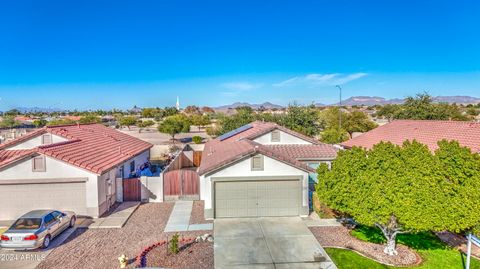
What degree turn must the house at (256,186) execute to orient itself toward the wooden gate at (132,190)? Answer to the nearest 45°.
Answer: approximately 90° to its right

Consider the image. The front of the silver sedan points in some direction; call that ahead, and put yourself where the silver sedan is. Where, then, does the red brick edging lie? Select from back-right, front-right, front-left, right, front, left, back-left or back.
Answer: right

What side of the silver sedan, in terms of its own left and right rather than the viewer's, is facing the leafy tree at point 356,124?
front

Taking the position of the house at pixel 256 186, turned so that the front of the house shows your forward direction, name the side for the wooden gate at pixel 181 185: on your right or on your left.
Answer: on your right

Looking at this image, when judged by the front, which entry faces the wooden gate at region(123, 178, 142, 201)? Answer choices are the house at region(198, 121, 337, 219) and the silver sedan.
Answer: the silver sedan

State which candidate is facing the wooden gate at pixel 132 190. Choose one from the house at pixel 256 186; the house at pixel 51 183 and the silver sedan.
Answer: the silver sedan

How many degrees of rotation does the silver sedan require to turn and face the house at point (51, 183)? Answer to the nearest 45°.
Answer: approximately 45° to its left

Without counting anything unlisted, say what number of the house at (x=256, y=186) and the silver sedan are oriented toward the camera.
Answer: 1

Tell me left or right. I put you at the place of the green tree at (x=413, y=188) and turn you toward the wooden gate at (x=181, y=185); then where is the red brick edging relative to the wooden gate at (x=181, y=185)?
left

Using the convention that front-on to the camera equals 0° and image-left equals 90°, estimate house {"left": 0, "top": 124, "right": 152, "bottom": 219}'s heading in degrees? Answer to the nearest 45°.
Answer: approximately 45°

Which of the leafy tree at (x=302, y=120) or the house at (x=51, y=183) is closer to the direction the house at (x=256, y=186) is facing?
the house

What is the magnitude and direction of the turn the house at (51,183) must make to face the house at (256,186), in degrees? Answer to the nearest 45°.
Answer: approximately 90° to its left

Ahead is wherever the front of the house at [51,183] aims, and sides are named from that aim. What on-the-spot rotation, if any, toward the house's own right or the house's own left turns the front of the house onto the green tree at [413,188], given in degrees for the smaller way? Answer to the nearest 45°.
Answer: approximately 90° to the house's own left

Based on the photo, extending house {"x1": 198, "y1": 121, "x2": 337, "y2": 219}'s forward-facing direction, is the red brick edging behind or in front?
in front
